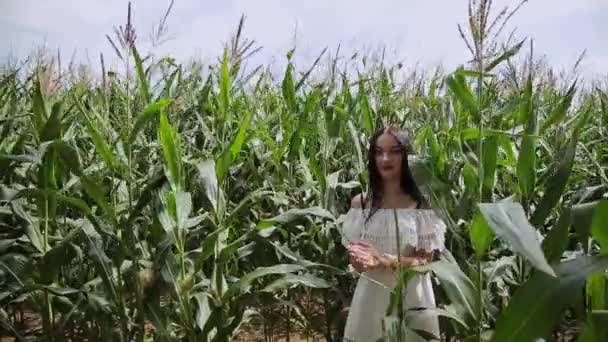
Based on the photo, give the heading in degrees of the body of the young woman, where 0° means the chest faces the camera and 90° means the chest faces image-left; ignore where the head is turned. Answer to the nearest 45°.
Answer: approximately 0°
